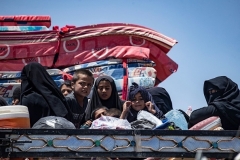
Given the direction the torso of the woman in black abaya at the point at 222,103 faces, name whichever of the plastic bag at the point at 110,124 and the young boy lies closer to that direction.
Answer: the plastic bag

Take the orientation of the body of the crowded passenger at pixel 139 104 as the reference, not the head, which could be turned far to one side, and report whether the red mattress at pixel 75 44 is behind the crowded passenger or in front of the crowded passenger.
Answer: behind

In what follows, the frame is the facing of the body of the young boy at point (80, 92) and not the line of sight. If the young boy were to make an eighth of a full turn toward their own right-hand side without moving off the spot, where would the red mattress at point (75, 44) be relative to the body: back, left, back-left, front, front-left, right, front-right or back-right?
back

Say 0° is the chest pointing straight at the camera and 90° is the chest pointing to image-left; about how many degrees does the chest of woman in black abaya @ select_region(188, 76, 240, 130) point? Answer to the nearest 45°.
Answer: approximately 45°

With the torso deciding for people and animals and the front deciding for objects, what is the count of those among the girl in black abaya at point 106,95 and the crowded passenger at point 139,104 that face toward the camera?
2

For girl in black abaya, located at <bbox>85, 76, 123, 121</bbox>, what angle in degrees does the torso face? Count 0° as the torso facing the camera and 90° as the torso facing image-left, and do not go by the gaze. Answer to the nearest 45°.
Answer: approximately 0°

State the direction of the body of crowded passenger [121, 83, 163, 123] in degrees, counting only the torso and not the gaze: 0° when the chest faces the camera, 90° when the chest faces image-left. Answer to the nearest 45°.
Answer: approximately 0°
